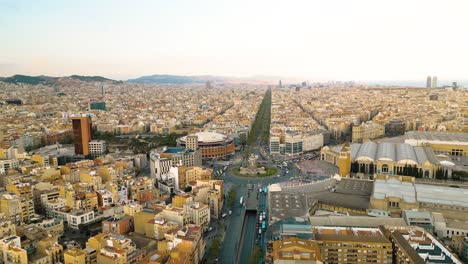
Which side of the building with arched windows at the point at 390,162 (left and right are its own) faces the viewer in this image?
front

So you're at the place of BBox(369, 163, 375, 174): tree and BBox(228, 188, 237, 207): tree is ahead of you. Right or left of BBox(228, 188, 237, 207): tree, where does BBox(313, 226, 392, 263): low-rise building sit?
left

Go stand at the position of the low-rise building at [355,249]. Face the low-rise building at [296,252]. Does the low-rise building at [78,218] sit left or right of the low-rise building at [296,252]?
right

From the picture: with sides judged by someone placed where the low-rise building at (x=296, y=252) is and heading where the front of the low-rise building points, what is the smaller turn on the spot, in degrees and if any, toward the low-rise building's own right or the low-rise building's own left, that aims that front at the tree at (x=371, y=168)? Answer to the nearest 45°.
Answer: approximately 180°

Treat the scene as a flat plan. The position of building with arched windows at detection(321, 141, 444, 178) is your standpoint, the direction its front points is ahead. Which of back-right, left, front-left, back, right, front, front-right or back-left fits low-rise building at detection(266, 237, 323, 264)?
front

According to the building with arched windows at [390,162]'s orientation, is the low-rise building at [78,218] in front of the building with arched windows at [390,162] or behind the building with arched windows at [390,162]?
in front

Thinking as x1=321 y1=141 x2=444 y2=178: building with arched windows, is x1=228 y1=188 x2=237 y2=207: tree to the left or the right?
on its right

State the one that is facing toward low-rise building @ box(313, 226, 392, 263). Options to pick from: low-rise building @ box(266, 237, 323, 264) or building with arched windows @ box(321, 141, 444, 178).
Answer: the building with arched windows

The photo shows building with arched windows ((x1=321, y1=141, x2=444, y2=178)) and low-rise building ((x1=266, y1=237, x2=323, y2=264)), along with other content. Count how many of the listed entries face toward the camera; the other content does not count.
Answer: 2

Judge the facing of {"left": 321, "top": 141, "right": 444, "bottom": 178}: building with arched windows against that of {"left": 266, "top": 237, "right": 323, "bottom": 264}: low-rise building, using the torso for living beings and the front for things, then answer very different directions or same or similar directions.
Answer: same or similar directions

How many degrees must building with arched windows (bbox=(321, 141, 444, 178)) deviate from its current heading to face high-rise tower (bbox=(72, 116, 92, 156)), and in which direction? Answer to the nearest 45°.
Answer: approximately 90° to its right
